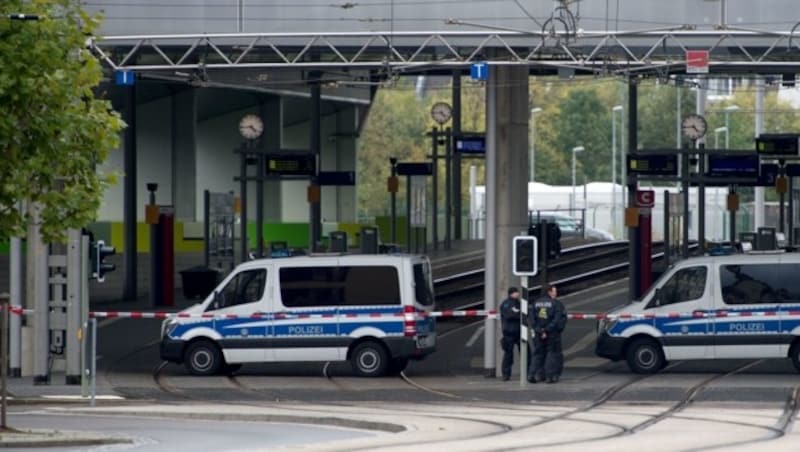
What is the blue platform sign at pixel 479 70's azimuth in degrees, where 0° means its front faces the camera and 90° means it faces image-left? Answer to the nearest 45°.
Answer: approximately 0°

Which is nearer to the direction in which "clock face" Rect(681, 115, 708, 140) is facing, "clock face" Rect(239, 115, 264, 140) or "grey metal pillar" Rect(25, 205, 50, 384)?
the grey metal pillar

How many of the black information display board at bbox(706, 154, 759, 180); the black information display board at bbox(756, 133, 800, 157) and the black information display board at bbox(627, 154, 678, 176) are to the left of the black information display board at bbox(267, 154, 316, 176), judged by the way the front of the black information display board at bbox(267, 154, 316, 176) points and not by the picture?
3

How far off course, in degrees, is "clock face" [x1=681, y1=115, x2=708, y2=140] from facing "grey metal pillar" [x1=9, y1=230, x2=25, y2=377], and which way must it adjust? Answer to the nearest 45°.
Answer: approximately 45° to its right
